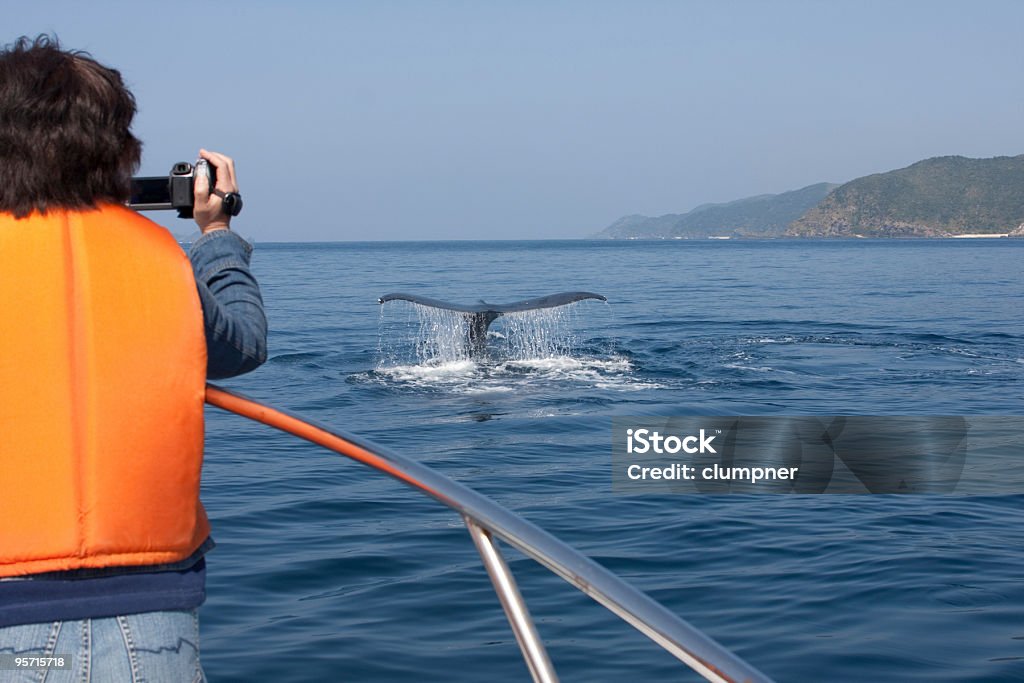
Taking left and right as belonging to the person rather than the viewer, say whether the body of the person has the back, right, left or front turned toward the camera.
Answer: back
